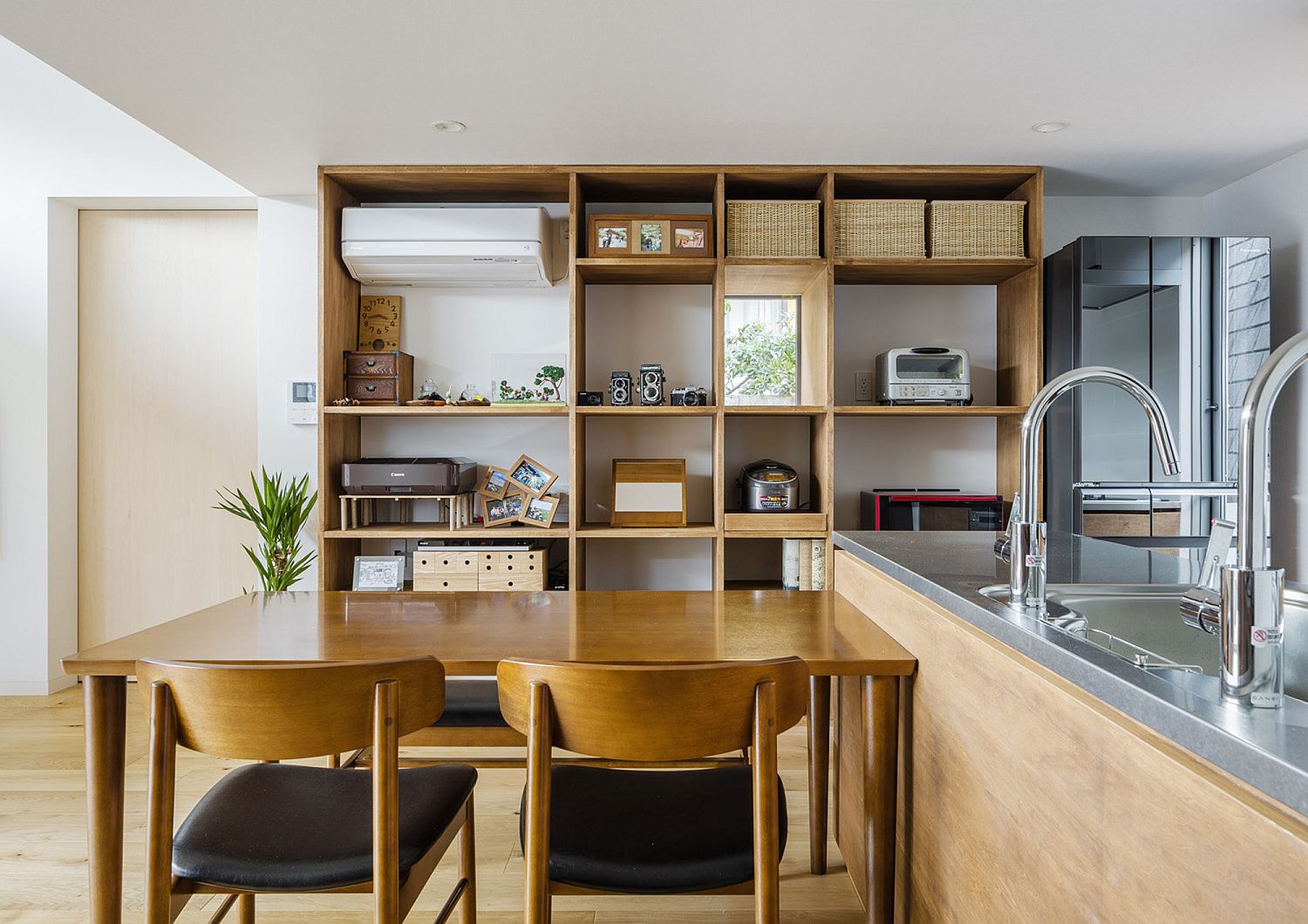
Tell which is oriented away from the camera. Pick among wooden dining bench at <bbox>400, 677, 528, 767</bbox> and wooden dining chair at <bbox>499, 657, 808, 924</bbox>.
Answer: wooden dining chair at <bbox>499, 657, 808, 924</bbox>

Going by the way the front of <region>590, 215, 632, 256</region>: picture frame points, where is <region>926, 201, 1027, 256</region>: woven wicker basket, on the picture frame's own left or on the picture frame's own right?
on the picture frame's own left

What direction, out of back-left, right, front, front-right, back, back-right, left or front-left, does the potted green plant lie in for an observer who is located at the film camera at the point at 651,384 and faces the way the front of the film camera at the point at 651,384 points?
right

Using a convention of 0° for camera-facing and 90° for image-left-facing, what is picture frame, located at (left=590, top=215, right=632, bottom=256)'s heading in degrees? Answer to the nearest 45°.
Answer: approximately 0°

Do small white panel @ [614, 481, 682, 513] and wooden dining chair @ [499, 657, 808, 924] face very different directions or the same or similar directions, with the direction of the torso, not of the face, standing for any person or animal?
very different directions

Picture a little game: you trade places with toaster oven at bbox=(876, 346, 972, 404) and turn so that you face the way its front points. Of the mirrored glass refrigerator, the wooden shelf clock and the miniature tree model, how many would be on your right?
2

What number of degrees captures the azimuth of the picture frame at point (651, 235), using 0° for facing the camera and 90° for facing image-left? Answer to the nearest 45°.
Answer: approximately 0°

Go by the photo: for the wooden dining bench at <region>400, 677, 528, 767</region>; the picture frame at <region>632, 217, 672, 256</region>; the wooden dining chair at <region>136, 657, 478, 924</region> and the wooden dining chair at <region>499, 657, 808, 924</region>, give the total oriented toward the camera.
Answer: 2

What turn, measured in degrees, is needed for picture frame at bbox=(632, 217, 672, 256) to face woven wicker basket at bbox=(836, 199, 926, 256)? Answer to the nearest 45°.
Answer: approximately 90° to its left
